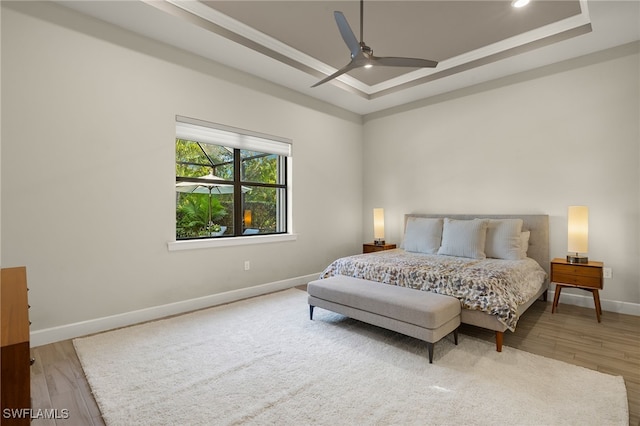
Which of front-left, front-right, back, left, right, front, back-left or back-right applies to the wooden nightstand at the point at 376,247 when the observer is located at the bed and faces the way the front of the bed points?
right

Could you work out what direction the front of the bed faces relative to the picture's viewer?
facing the viewer and to the left of the viewer

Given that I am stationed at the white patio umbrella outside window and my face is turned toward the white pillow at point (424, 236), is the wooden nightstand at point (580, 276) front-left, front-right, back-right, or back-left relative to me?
front-right

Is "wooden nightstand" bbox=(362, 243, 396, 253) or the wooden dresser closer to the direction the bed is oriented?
the wooden dresser

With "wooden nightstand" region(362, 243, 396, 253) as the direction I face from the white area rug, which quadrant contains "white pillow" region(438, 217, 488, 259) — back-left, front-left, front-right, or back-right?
front-right

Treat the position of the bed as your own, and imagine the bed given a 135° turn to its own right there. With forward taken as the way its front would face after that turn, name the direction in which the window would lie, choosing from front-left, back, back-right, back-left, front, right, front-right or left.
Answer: left

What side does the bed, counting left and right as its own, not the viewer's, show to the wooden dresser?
front
